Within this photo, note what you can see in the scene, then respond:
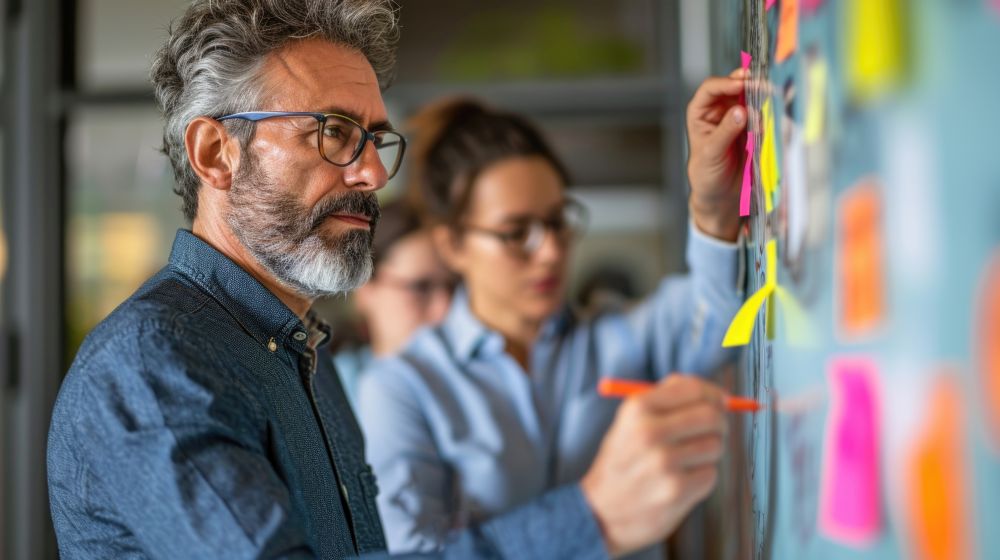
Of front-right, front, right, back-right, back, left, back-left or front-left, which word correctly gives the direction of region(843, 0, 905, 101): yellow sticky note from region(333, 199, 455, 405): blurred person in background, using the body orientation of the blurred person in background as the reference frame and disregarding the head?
front-right

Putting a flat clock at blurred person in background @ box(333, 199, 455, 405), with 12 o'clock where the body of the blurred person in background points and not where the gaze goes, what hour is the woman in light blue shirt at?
The woman in light blue shirt is roughly at 1 o'clock from the blurred person in background.

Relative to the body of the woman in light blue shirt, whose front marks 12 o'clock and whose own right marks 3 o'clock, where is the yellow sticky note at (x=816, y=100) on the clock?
The yellow sticky note is roughly at 1 o'clock from the woman in light blue shirt.

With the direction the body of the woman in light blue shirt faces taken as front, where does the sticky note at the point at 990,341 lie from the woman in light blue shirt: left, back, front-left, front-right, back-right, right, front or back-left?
front-right

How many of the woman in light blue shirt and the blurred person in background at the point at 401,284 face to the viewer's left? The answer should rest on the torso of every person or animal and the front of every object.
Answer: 0

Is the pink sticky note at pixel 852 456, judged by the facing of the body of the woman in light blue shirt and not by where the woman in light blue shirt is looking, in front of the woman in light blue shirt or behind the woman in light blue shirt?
in front

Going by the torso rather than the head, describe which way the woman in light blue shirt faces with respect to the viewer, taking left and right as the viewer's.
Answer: facing the viewer and to the right of the viewer

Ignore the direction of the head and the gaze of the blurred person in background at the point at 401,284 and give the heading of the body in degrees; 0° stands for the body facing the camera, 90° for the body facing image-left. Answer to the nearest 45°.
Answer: approximately 315°

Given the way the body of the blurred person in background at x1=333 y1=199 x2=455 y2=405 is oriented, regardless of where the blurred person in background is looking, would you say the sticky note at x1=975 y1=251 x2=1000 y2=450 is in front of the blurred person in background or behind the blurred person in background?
in front

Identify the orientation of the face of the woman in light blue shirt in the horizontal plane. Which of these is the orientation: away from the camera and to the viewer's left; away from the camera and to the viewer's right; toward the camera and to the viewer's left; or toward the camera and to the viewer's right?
toward the camera and to the viewer's right

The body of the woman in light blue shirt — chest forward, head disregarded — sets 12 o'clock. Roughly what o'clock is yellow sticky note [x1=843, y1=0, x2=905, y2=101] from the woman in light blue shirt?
The yellow sticky note is roughly at 1 o'clock from the woman in light blue shirt.

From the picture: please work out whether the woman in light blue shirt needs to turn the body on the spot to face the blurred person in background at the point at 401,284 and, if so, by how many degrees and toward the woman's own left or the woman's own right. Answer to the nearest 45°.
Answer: approximately 135° to the woman's own left

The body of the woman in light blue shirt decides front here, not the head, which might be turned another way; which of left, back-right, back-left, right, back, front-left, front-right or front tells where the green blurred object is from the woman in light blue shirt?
back-left

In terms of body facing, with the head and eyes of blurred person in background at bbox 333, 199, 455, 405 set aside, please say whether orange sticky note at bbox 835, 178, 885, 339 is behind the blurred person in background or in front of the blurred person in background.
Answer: in front

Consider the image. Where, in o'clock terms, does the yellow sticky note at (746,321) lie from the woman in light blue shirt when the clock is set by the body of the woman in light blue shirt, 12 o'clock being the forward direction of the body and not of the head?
The yellow sticky note is roughly at 1 o'clock from the woman in light blue shirt.
